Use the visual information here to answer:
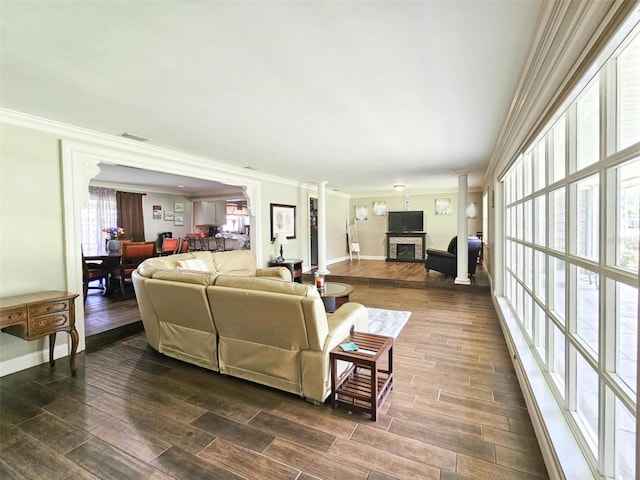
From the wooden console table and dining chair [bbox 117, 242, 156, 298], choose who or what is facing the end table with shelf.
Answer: the wooden console table

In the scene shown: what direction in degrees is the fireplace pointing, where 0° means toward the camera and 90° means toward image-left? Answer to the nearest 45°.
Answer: approximately 0°

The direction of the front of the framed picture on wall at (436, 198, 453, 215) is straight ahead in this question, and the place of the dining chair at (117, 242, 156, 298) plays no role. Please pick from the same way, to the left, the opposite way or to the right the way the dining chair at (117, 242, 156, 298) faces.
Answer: to the right

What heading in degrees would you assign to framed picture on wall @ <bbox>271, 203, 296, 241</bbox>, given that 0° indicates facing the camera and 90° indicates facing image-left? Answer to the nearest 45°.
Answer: approximately 315°

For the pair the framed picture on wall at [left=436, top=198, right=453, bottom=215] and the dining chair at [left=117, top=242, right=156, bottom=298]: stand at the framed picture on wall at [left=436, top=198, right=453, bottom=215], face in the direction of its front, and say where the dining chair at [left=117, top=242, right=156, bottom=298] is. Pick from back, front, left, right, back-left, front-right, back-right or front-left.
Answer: front-right

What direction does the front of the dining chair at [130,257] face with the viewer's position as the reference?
facing away from the viewer and to the left of the viewer

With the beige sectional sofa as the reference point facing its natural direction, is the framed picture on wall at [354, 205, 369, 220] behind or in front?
in front

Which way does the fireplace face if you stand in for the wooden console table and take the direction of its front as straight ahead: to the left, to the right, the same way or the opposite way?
to the right

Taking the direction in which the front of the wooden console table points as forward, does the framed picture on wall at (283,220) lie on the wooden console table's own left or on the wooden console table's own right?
on the wooden console table's own left

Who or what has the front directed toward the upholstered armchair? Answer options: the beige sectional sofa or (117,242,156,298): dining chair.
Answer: the beige sectional sofa

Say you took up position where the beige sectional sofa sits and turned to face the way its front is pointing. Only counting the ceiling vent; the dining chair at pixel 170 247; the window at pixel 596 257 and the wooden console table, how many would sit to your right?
1

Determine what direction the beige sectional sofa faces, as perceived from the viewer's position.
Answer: facing away from the viewer and to the right of the viewer

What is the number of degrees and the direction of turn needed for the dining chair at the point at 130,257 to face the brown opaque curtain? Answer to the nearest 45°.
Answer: approximately 45° to its right

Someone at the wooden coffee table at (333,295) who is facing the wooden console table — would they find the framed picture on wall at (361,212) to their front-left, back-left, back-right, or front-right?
back-right
